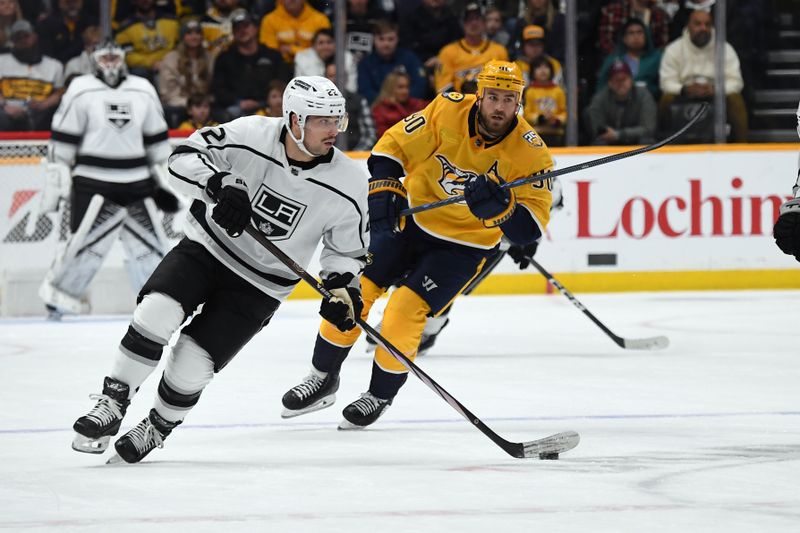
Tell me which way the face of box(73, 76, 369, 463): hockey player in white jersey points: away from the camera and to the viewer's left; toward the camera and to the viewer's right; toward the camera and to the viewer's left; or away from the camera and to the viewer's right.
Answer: toward the camera and to the viewer's right

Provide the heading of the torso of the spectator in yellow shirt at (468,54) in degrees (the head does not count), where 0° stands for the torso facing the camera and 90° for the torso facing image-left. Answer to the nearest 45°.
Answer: approximately 0°

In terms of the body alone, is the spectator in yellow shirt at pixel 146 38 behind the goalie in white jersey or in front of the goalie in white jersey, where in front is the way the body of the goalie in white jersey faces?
behind

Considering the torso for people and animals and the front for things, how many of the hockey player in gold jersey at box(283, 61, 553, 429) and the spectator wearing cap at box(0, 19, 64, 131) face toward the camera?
2

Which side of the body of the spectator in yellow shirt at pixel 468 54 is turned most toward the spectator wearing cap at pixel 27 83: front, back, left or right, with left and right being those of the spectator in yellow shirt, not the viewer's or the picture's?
right

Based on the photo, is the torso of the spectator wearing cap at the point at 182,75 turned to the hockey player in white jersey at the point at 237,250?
yes

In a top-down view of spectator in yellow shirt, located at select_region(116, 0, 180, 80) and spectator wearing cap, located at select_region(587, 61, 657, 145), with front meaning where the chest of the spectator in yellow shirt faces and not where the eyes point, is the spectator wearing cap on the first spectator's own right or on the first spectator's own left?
on the first spectator's own left

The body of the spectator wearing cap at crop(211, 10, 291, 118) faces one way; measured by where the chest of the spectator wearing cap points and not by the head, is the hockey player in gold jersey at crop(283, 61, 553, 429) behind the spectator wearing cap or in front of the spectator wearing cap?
in front

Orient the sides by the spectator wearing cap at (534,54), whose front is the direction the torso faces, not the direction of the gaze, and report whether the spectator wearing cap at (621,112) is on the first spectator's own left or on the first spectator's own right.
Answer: on the first spectator's own left
